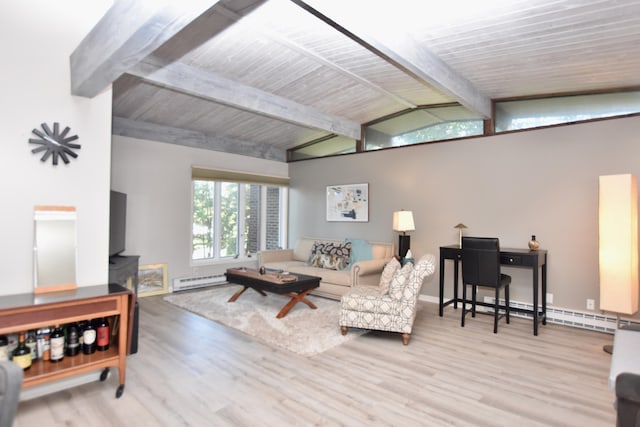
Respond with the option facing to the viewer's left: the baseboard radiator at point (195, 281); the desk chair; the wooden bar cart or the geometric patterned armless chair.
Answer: the geometric patterned armless chair

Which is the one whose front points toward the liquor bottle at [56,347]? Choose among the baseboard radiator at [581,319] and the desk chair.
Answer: the baseboard radiator

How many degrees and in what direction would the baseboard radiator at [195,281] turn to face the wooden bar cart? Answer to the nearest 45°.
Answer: approximately 45° to its right

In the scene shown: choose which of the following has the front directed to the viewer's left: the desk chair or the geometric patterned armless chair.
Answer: the geometric patterned armless chair

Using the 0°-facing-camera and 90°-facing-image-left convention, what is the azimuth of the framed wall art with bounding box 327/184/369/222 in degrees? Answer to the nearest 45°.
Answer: approximately 45°

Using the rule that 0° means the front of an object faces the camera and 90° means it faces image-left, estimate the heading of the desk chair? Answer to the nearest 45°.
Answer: approximately 225°

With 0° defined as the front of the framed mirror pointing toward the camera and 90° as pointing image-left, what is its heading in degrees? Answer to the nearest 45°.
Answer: approximately 315°

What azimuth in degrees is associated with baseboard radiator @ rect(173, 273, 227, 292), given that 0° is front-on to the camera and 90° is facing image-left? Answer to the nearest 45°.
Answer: approximately 315°

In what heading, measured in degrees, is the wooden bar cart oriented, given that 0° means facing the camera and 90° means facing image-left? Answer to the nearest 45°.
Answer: approximately 315°

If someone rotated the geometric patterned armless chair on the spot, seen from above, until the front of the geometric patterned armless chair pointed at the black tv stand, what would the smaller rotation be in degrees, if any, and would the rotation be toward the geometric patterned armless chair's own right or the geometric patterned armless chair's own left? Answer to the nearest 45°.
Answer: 0° — it already faces it

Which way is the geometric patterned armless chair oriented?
to the viewer's left
